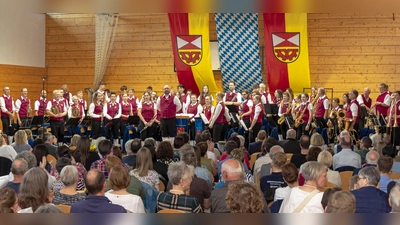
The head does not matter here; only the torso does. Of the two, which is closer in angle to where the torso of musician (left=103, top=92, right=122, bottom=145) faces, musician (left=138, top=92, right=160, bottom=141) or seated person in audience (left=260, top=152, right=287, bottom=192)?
the seated person in audience

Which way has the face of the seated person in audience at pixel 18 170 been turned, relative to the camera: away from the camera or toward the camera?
away from the camera

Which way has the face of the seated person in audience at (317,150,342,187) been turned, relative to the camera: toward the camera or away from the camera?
away from the camera

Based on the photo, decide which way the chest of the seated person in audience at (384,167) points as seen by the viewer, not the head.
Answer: away from the camera

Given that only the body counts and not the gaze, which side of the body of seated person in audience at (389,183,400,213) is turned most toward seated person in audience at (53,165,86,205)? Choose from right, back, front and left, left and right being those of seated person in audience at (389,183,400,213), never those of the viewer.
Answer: left

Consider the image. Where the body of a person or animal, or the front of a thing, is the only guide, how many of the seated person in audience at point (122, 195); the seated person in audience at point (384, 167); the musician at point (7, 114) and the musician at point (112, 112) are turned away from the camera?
2

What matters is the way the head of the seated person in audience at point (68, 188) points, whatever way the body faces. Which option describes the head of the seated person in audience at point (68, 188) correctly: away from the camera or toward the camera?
away from the camera

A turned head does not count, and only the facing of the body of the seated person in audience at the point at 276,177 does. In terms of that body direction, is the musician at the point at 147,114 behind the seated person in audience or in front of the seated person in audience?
in front

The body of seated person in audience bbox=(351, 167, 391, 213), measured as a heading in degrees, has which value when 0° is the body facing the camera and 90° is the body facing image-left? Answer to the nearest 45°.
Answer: approximately 135°

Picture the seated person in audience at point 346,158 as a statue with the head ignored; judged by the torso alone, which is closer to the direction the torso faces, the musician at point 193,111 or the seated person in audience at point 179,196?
the musician

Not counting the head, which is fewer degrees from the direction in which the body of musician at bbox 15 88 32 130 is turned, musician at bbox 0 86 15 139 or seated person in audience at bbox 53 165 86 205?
the seated person in audience

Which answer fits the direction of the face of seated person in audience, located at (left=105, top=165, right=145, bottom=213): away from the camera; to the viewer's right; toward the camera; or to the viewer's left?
away from the camera

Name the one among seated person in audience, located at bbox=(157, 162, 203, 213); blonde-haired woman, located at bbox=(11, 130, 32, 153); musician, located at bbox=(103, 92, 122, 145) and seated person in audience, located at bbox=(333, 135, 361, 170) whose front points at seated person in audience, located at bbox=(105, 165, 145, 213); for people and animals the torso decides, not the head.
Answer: the musician

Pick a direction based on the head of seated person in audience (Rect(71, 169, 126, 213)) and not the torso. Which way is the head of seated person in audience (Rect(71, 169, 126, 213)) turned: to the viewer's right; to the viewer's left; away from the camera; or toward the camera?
away from the camera

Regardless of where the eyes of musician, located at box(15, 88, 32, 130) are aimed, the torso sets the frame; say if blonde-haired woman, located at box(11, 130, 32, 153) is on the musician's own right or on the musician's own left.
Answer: on the musician's own right

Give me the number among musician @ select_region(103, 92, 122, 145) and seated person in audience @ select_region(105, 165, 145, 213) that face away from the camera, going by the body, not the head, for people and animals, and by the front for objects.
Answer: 1
